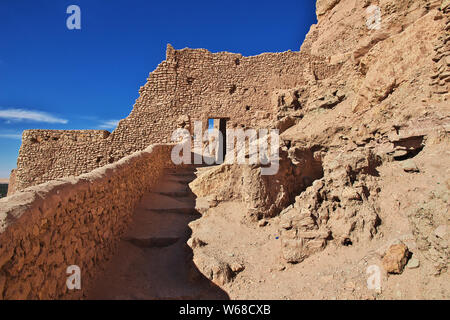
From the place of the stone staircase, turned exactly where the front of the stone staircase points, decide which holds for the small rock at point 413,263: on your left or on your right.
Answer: on your left

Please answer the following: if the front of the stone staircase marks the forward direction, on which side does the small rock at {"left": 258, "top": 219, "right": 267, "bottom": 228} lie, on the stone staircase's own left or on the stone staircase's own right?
on the stone staircase's own left

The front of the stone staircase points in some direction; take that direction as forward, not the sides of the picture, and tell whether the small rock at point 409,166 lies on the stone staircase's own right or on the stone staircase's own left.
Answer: on the stone staircase's own left

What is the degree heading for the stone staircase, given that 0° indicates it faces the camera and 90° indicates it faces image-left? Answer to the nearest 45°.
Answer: approximately 0°

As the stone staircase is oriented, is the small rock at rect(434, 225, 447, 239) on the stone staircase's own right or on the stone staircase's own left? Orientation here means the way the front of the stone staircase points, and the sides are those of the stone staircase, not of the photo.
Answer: on the stone staircase's own left

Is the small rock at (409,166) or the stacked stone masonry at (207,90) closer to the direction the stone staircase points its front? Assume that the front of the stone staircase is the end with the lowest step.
the small rock

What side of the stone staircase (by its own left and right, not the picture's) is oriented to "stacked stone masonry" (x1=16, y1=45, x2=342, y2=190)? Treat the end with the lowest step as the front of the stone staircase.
back
